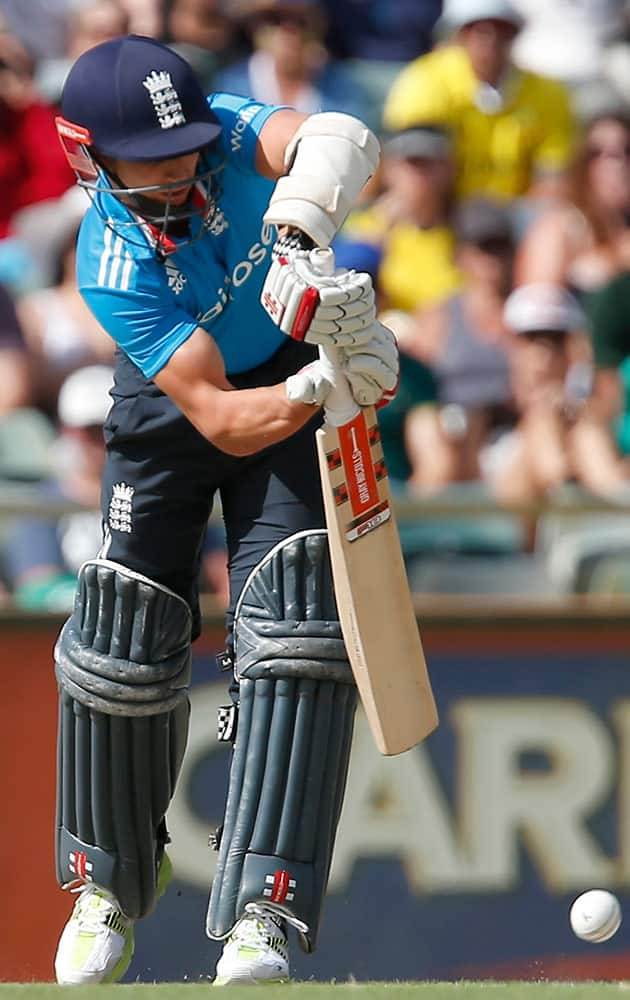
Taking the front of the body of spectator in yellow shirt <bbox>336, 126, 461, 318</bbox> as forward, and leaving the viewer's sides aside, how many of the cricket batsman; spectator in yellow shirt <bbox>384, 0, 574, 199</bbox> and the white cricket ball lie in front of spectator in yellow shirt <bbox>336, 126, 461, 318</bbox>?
2

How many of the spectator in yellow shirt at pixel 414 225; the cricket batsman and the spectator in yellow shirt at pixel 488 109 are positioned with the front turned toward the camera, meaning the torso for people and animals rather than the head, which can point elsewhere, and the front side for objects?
3

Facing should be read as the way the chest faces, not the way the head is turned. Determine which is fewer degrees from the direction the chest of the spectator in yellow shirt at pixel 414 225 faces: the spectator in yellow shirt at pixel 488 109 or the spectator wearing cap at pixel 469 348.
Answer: the spectator wearing cap

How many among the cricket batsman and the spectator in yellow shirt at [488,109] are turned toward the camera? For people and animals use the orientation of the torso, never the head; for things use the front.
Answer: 2

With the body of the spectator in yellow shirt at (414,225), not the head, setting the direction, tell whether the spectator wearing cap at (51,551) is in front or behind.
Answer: in front

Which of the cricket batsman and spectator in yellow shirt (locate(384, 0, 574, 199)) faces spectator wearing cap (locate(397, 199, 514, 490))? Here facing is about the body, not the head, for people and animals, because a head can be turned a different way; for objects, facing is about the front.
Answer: the spectator in yellow shirt

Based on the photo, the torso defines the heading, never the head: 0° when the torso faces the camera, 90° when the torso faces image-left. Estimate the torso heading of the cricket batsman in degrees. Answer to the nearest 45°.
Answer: approximately 0°

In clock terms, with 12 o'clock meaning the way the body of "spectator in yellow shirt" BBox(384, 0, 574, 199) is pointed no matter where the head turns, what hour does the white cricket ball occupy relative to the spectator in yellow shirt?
The white cricket ball is roughly at 12 o'clock from the spectator in yellow shirt.
